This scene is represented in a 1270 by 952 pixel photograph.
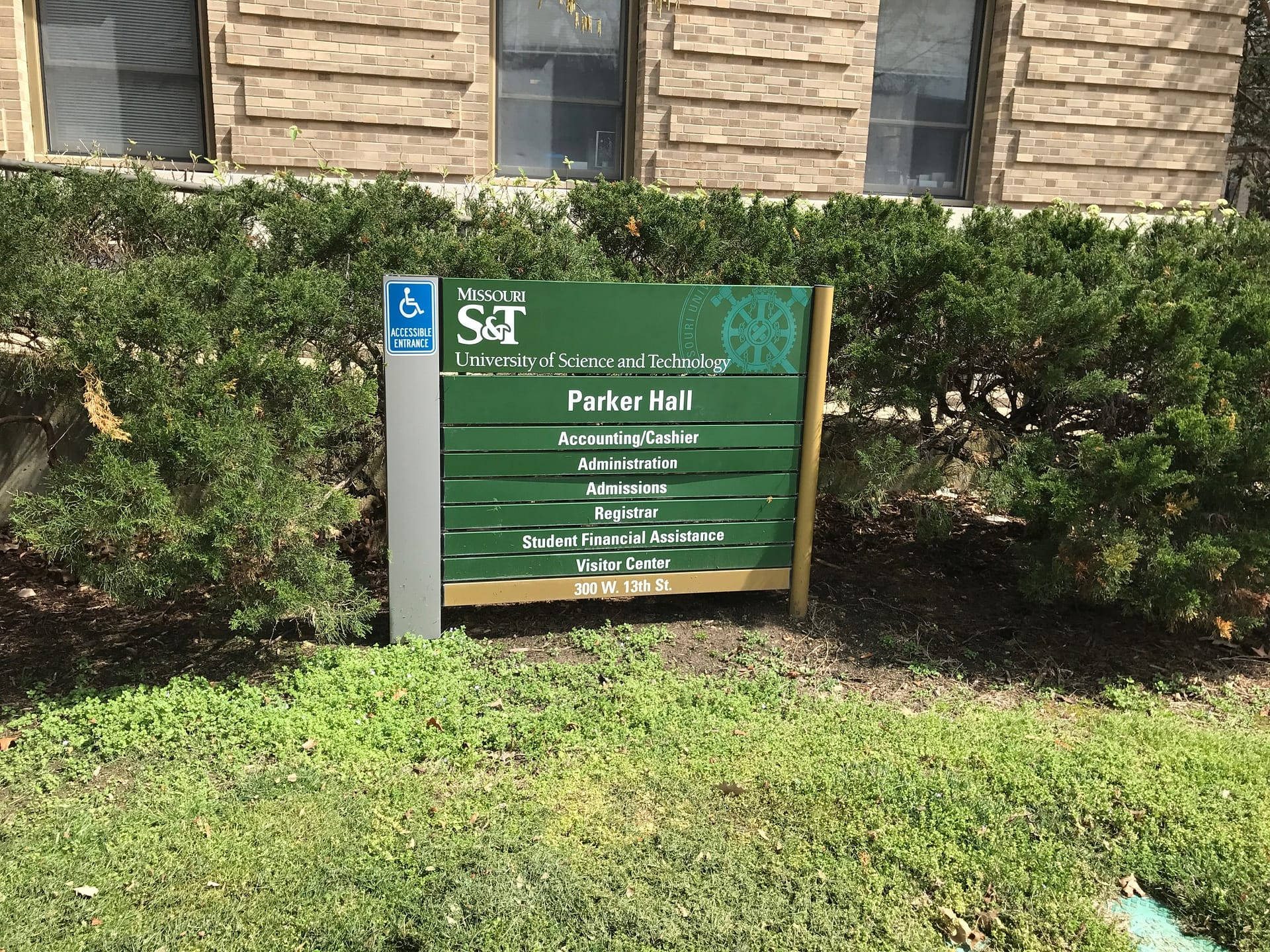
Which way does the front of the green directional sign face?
toward the camera

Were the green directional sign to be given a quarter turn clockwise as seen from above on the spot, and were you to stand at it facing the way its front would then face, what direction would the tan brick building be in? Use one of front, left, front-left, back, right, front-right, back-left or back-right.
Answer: right

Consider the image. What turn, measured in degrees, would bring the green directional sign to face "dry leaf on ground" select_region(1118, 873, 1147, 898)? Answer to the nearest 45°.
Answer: approximately 45° to its left
